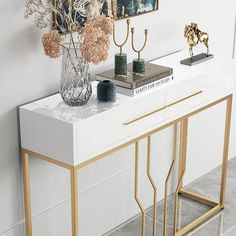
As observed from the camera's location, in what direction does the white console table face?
facing the viewer and to the right of the viewer

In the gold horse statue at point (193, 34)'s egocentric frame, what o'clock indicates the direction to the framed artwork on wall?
The framed artwork on wall is roughly at 12 o'clock from the gold horse statue.

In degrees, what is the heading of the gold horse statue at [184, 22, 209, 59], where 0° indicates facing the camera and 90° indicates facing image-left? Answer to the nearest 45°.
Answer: approximately 45°

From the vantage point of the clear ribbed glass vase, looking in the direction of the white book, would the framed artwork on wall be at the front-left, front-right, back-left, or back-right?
front-left

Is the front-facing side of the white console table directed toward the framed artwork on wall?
no
